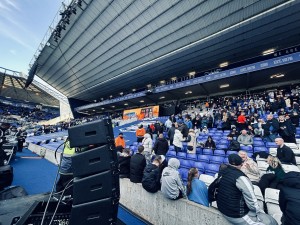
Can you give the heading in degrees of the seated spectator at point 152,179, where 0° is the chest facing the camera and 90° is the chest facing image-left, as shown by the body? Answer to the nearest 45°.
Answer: approximately 225°

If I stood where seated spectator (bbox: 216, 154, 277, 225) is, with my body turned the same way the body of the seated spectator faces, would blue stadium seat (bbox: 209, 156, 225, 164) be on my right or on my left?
on my left
